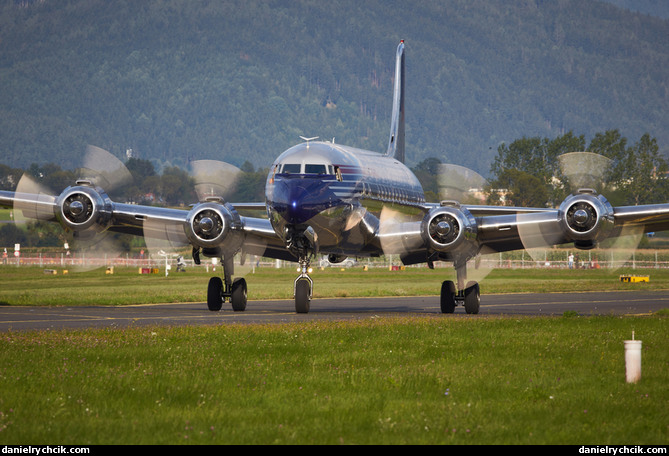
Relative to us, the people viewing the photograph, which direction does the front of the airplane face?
facing the viewer
